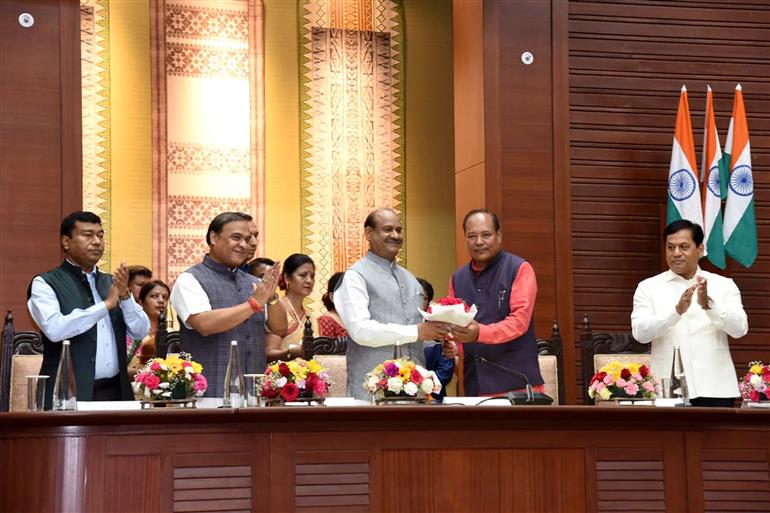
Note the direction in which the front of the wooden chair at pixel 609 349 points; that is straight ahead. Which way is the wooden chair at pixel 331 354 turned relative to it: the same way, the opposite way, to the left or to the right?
the same way

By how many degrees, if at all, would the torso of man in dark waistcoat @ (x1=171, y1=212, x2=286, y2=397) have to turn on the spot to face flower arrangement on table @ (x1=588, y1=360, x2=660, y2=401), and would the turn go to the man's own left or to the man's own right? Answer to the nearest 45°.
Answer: approximately 45° to the man's own left

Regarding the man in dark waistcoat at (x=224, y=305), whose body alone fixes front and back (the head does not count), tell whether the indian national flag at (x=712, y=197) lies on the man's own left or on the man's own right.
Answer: on the man's own left

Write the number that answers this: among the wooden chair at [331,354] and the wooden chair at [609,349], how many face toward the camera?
2

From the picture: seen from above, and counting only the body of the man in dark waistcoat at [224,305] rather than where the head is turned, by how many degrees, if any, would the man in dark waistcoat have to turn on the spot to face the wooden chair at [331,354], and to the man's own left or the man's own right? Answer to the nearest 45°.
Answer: approximately 90° to the man's own left

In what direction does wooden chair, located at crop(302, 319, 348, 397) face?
toward the camera

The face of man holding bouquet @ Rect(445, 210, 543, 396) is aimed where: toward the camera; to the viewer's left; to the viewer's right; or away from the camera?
toward the camera

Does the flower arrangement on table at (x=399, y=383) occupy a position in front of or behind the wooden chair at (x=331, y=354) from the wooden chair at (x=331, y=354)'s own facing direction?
in front

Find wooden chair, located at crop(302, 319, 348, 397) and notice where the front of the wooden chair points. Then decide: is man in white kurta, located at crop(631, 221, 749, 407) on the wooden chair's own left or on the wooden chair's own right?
on the wooden chair's own left

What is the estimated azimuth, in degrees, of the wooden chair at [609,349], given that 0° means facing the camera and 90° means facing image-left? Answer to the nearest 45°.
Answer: approximately 0°

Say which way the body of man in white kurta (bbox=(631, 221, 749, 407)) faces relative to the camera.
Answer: toward the camera

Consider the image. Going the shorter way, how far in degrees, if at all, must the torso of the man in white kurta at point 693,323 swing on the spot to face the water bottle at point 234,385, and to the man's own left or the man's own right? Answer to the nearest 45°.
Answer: approximately 45° to the man's own right

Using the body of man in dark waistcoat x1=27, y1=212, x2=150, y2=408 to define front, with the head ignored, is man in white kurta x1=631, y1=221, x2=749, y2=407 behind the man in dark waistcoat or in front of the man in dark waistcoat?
in front

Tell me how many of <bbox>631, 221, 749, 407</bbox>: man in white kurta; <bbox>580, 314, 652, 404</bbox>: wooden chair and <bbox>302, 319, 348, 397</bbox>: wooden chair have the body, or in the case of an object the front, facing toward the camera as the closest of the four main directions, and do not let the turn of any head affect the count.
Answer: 3

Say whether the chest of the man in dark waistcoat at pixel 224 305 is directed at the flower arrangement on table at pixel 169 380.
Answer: no

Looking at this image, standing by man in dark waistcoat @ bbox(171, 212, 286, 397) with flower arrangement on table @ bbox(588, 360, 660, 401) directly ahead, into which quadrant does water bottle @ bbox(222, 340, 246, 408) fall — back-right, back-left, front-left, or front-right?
front-right

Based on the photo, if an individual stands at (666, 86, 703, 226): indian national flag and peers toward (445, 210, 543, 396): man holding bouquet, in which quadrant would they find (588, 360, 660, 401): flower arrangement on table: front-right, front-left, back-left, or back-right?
front-left

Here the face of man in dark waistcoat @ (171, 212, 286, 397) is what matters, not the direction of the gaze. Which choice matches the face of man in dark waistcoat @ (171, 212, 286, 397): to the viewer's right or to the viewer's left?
to the viewer's right

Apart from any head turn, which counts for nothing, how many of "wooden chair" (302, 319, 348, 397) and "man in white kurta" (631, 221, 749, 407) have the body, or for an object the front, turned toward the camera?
2
